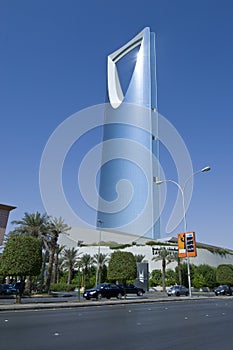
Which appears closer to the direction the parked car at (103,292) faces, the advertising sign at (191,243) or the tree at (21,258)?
the tree

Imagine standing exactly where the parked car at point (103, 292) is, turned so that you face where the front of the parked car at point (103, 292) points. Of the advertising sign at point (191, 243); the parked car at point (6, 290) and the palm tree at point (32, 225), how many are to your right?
2

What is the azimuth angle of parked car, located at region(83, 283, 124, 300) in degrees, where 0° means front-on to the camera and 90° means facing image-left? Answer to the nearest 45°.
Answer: approximately 45°

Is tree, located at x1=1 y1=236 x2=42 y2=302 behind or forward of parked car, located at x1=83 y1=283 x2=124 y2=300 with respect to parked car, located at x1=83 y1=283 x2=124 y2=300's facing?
forward

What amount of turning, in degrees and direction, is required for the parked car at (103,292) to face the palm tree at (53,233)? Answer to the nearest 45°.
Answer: approximately 90° to its right

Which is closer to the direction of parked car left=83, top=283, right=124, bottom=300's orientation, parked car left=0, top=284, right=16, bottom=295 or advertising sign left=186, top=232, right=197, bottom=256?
the parked car
